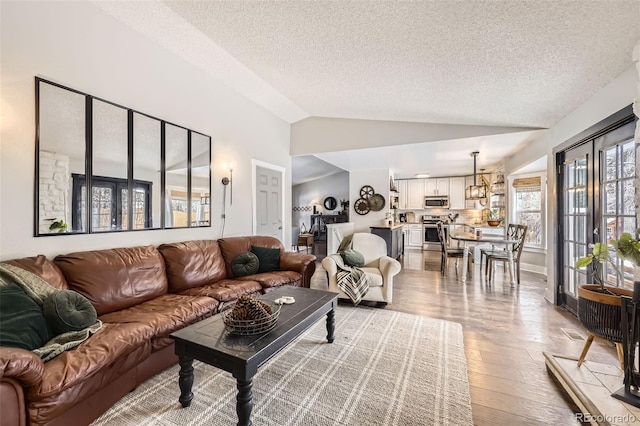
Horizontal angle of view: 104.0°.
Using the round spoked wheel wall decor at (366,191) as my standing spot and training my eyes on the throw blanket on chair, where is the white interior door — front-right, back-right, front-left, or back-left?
front-right

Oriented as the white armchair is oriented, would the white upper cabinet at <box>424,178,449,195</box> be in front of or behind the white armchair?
behind

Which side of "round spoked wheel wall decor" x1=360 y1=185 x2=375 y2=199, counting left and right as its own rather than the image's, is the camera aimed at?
front

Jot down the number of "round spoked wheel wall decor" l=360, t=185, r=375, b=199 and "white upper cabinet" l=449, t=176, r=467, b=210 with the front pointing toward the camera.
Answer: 2

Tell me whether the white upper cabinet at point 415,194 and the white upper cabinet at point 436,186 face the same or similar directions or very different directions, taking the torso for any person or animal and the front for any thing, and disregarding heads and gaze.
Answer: same or similar directions

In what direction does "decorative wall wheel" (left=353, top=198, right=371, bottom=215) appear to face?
toward the camera

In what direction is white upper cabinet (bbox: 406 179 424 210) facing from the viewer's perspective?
toward the camera

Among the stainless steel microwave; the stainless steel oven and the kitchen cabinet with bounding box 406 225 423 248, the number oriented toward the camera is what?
3

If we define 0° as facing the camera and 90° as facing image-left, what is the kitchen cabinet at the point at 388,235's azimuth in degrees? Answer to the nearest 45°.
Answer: approximately 315°

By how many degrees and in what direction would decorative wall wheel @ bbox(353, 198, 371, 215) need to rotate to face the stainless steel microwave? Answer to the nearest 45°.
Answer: approximately 135° to its left

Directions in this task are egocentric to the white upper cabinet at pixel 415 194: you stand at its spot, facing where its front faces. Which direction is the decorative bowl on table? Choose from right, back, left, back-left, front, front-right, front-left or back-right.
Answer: front

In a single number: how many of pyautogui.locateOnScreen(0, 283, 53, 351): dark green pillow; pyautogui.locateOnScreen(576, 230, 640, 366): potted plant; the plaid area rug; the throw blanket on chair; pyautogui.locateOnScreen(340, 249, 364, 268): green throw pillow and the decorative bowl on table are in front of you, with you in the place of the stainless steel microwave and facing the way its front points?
6

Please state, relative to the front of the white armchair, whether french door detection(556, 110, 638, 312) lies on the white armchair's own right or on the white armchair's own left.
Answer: on the white armchair's own left

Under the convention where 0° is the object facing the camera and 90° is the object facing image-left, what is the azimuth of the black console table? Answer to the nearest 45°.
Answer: approximately 0°

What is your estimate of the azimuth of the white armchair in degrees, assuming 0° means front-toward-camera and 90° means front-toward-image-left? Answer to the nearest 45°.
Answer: approximately 45°

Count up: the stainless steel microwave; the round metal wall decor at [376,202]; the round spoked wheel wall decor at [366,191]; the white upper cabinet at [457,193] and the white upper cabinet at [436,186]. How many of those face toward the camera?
5

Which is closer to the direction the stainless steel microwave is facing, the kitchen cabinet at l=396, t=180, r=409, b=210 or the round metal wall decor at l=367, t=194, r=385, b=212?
the round metal wall decor

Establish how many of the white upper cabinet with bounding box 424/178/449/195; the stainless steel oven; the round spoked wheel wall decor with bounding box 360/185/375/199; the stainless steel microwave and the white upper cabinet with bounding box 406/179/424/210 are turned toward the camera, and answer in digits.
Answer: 5
